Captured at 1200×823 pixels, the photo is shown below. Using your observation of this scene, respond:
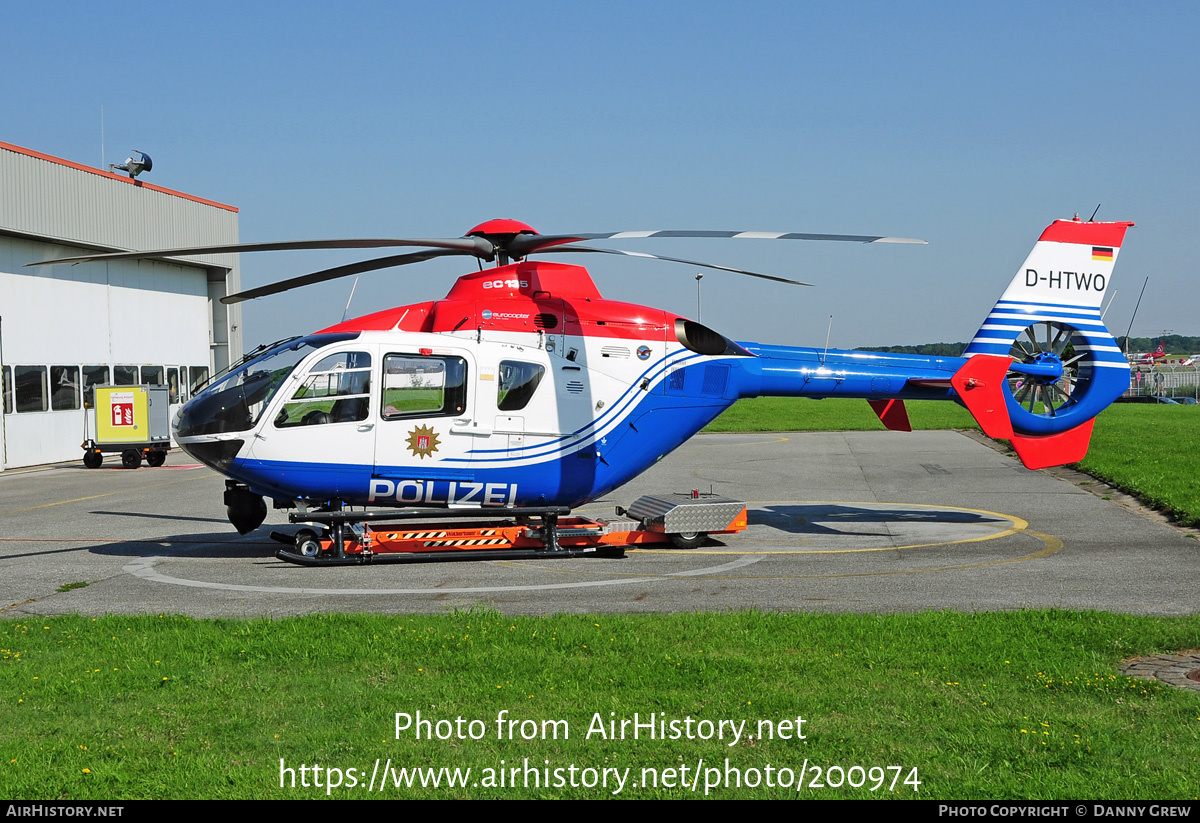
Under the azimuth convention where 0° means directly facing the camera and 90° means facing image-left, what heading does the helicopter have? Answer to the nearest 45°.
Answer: approximately 90°

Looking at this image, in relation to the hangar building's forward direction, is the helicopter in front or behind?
in front

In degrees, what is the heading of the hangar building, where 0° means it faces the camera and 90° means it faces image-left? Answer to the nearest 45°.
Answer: approximately 315°

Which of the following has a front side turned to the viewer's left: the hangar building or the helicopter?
the helicopter

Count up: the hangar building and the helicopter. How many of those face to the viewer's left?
1

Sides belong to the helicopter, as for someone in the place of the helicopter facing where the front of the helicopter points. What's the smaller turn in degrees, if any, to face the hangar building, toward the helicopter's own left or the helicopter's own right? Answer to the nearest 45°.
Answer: approximately 45° to the helicopter's own right

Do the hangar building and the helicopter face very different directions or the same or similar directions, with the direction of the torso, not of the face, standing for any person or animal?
very different directions
